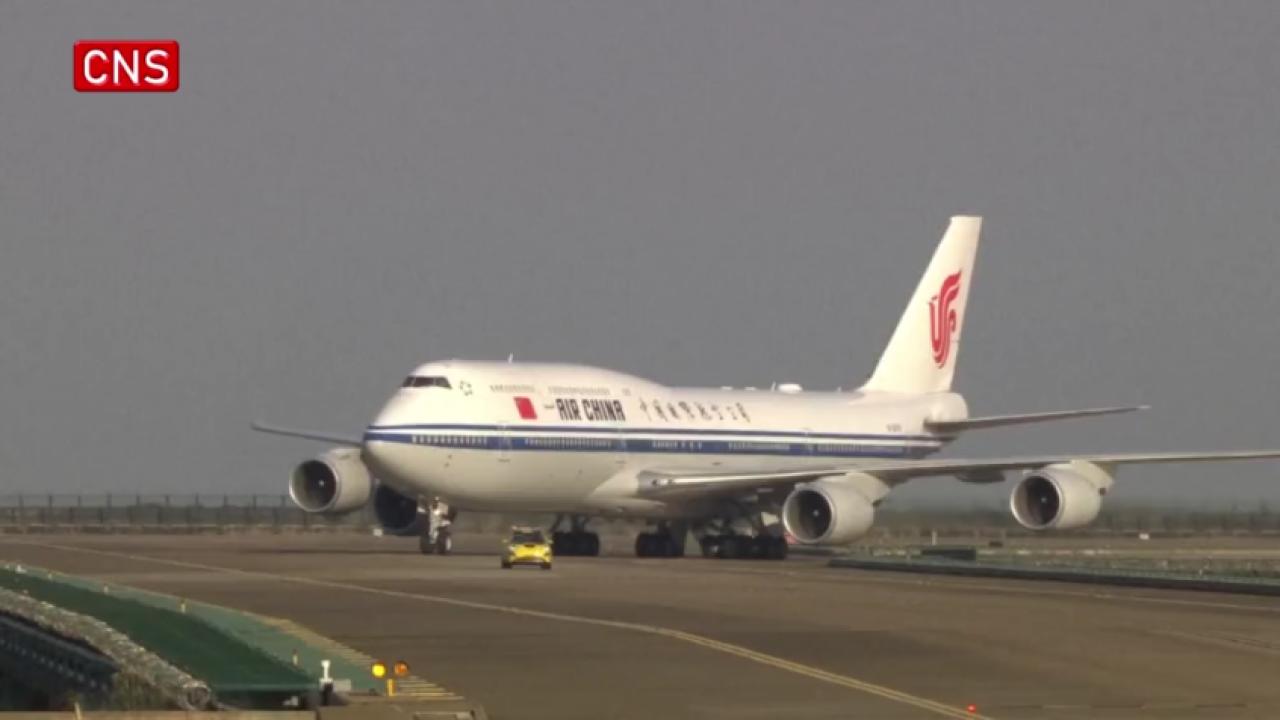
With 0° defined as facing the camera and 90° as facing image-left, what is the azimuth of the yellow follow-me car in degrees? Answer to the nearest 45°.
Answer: approximately 0°
